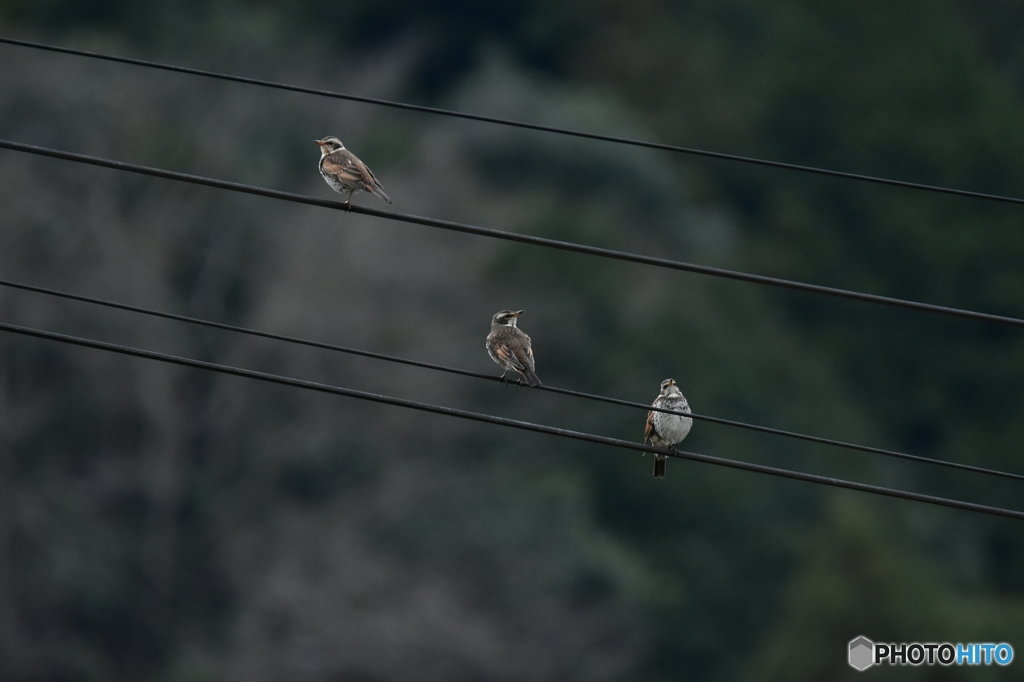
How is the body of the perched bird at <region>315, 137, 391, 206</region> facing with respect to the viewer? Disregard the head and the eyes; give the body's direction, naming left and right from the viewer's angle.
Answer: facing to the left of the viewer

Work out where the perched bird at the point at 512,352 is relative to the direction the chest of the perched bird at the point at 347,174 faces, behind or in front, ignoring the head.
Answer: behind

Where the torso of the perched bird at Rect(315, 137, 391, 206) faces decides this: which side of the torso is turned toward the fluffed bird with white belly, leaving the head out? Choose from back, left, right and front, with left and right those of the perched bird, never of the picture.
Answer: back
